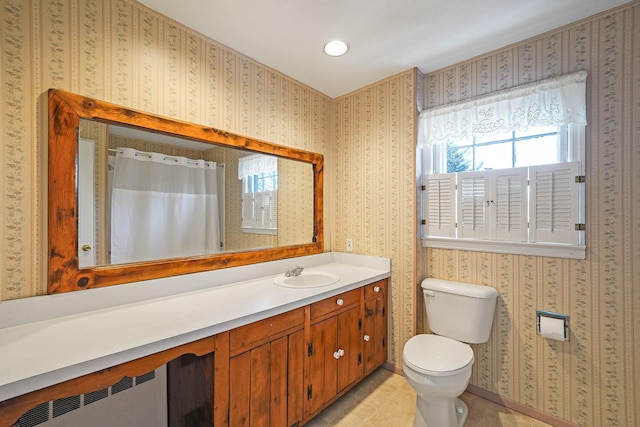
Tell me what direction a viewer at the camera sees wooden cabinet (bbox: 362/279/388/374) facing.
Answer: facing the viewer and to the right of the viewer

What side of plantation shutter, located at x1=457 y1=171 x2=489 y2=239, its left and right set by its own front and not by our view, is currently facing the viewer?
front

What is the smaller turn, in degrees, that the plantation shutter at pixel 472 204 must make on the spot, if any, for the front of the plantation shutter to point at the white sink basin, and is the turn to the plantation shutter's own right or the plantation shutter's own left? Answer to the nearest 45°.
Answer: approximately 45° to the plantation shutter's own right

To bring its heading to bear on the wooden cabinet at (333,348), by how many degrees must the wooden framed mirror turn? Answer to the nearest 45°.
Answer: approximately 45° to its left

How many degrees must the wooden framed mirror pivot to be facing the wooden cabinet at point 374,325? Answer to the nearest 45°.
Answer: approximately 45° to its left

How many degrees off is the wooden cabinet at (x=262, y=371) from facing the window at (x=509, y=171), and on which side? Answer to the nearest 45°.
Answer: approximately 45° to its left

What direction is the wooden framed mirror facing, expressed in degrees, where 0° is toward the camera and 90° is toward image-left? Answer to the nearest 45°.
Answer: approximately 315°
